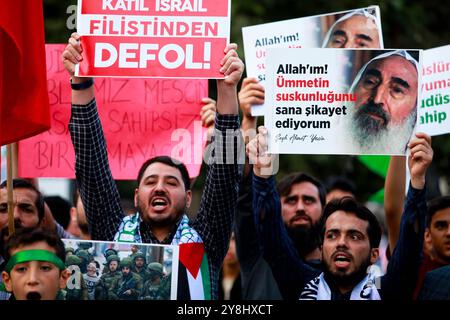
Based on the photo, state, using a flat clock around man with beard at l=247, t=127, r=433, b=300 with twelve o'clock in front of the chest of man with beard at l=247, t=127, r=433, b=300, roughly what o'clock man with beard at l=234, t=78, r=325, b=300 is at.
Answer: man with beard at l=234, t=78, r=325, b=300 is roughly at 5 o'clock from man with beard at l=247, t=127, r=433, b=300.

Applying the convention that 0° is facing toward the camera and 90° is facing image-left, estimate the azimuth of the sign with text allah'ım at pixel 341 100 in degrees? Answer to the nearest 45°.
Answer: approximately 0°

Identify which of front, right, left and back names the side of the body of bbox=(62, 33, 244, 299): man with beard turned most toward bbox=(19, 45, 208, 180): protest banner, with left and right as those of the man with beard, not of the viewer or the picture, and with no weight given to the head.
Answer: back

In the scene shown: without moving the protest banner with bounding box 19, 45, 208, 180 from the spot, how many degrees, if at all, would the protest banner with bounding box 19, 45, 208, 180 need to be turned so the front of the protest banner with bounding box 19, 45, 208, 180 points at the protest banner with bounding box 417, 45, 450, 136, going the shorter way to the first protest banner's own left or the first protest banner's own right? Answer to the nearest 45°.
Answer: approximately 90° to the first protest banner's own left

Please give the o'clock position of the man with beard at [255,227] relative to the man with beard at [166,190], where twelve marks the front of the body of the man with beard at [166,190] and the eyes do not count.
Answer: the man with beard at [255,227] is roughly at 7 o'clock from the man with beard at [166,190].

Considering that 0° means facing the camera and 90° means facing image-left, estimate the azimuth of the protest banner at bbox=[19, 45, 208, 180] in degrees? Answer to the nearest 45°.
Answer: approximately 0°

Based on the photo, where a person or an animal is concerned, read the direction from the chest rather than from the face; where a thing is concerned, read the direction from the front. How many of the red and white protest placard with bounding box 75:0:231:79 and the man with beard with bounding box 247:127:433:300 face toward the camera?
2
